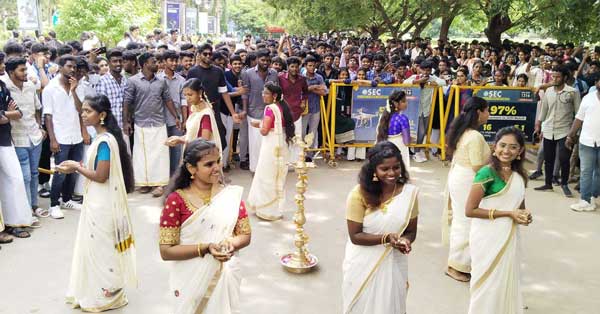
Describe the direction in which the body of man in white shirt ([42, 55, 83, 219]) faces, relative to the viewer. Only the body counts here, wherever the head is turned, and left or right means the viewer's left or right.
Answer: facing the viewer and to the right of the viewer

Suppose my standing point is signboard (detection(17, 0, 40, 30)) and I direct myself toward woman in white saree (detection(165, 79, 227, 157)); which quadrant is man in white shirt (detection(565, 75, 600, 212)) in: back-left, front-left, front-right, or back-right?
front-left

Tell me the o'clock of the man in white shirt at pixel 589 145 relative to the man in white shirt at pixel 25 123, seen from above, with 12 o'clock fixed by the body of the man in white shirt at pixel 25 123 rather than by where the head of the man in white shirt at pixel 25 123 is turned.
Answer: the man in white shirt at pixel 589 145 is roughly at 11 o'clock from the man in white shirt at pixel 25 123.

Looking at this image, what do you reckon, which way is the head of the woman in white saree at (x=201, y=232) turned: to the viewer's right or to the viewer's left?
to the viewer's right

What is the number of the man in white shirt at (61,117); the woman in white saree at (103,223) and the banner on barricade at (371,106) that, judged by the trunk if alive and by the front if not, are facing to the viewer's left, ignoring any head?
1

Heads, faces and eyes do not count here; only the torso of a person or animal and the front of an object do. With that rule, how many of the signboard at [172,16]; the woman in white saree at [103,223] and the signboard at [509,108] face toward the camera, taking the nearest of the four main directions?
2

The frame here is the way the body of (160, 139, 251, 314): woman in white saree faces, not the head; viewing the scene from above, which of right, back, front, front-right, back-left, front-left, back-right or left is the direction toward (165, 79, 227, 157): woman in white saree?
back-left

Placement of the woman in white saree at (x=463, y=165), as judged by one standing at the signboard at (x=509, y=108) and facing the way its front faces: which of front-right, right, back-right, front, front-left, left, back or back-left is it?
front

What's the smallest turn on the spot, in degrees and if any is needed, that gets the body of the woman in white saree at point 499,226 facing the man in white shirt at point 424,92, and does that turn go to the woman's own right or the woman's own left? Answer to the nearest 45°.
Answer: approximately 135° to the woman's own left

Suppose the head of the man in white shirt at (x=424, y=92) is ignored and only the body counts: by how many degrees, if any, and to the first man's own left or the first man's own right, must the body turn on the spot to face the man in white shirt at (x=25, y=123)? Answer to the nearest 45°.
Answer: approximately 45° to the first man's own right

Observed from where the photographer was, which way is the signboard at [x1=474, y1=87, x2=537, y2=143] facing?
facing the viewer

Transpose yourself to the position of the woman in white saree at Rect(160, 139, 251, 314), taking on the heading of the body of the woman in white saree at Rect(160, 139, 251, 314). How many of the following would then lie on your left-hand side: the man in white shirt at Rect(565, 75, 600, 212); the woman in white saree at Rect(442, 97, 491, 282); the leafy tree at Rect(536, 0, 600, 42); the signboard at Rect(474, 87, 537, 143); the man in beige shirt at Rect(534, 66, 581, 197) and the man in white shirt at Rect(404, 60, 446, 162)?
6

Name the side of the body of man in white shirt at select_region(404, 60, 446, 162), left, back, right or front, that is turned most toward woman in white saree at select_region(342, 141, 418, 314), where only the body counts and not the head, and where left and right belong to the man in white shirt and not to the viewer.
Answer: front

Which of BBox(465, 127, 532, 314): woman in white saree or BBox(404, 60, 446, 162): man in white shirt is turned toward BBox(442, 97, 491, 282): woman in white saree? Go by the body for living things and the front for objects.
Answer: the man in white shirt

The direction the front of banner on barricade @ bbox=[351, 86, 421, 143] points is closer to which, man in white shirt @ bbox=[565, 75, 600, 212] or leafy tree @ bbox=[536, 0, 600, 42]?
the man in white shirt

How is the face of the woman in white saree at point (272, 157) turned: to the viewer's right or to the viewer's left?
to the viewer's left

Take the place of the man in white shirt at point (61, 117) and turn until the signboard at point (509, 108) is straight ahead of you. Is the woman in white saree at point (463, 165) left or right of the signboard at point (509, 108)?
right

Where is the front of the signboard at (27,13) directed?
toward the camera

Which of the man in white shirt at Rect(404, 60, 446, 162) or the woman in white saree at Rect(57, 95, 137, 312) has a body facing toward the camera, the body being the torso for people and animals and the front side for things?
the man in white shirt

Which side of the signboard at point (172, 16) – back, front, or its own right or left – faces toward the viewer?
front
